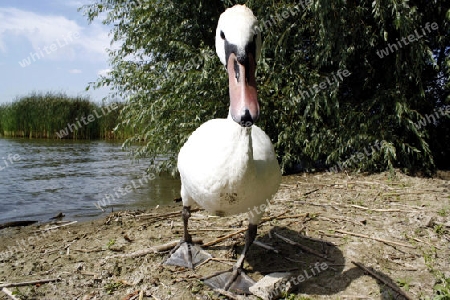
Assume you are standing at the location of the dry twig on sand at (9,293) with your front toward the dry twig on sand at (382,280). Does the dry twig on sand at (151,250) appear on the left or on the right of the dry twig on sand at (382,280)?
left

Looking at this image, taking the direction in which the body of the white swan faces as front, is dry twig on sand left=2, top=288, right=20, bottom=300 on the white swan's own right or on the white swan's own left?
on the white swan's own right

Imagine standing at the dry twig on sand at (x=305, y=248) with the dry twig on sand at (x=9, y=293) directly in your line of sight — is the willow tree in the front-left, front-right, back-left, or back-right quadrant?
back-right

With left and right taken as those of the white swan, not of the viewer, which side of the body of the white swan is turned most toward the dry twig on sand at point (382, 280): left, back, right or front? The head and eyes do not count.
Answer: left

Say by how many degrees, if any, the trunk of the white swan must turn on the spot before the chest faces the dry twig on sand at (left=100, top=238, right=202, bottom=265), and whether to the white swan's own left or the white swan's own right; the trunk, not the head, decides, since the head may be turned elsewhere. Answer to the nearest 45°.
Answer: approximately 135° to the white swan's own right

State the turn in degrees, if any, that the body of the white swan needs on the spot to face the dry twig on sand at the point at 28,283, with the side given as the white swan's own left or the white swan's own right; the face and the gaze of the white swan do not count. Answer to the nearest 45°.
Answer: approximately 90° to the white swan's own right

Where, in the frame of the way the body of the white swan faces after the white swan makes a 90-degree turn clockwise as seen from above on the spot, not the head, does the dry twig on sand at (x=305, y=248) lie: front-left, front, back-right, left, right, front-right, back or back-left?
back-right

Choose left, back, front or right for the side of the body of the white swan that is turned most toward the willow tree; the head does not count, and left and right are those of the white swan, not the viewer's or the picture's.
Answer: back

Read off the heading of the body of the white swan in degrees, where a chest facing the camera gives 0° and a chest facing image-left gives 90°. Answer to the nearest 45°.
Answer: approximately 0°
